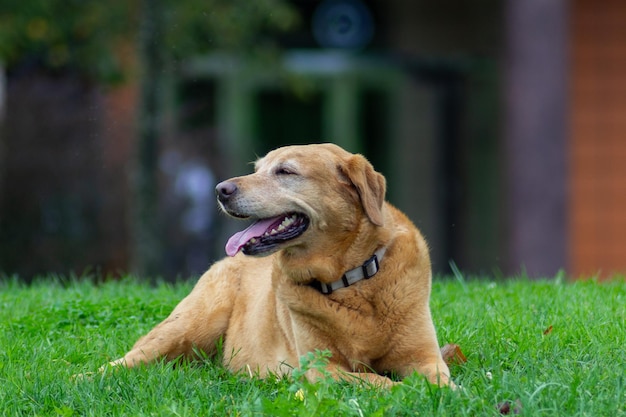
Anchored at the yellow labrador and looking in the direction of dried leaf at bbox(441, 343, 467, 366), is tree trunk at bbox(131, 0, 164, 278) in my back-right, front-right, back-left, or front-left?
back-left
